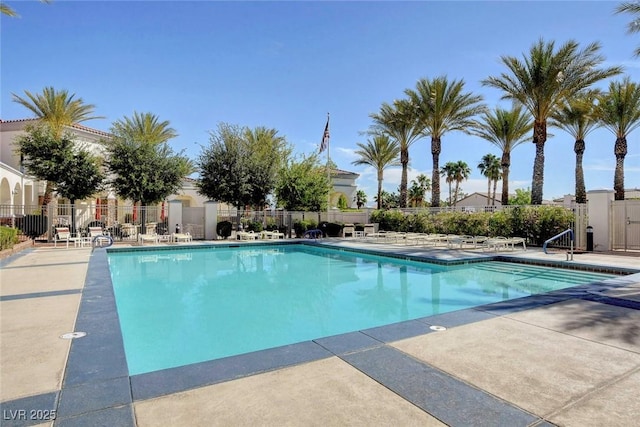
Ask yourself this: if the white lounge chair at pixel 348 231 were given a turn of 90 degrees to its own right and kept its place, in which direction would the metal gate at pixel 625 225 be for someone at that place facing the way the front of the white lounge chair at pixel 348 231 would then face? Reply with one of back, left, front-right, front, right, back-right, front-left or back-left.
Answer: back-left

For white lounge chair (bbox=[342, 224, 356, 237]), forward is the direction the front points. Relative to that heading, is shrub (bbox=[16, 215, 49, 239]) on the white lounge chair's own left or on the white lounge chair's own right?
on the white lounge chair's own right

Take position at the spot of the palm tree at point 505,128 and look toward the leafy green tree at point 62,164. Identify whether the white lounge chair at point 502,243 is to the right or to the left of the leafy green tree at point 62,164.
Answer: left

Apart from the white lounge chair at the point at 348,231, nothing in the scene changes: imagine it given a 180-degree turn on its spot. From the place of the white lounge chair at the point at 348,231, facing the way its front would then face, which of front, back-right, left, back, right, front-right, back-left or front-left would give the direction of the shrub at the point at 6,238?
back-left

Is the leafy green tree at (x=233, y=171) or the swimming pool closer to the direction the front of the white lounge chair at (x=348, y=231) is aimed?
the swimming pool

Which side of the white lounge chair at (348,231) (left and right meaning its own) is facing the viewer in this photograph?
front

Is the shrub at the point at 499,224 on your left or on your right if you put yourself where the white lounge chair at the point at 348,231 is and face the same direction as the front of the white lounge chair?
on your left

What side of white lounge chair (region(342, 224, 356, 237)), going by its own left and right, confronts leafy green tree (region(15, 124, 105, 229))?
right

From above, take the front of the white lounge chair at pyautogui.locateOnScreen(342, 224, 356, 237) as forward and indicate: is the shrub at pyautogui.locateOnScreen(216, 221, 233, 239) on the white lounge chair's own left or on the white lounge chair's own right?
on the white lounge chair's own right

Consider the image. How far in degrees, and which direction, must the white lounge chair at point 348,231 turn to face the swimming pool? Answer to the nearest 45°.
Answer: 0° — it already faces it

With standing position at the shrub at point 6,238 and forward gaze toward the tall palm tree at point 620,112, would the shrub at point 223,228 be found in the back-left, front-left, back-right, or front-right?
front-left

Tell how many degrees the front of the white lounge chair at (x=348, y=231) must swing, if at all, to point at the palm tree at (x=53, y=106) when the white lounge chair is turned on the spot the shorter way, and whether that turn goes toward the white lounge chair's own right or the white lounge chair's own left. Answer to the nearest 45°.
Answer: approximately 90° to the white lounge chair's own right

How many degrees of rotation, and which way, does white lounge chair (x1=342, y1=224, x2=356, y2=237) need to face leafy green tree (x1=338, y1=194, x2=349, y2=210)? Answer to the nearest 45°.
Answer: approximately 180°

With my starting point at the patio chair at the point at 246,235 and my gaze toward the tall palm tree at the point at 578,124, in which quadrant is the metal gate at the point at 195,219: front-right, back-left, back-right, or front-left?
back-left

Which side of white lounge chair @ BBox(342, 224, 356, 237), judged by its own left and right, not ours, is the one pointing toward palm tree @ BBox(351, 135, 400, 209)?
back

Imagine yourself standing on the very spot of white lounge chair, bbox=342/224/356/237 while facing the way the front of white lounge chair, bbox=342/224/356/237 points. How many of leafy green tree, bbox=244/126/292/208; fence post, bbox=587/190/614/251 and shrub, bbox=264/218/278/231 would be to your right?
2

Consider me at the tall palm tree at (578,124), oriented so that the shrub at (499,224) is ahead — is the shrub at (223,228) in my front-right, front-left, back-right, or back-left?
front-right

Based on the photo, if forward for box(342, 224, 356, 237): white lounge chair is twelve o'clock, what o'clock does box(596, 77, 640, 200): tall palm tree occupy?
The tall palm tree is roughly at 9 o'clock from the white lounge chair.

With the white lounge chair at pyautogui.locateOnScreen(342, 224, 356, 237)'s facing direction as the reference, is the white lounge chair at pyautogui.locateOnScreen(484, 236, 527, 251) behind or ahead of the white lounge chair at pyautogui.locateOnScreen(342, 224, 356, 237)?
ahead
